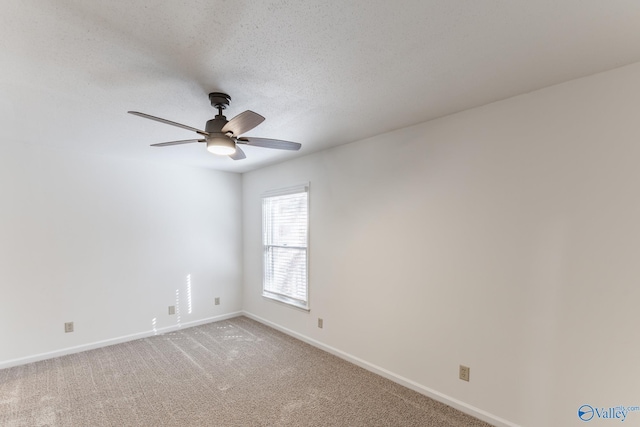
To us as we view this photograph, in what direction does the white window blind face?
facing the viewer and to the left of the viewer
